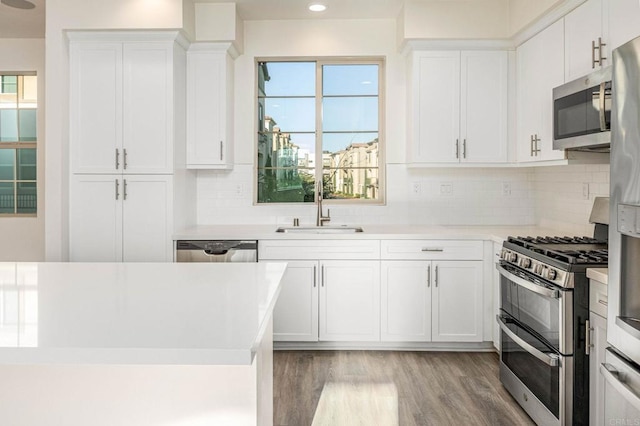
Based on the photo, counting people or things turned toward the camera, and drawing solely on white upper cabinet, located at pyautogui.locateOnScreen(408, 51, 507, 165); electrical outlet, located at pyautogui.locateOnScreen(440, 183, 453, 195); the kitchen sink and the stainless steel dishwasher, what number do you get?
4

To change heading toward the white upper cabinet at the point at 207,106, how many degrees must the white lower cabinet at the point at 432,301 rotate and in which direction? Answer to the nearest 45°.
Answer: approximately 90° to its right

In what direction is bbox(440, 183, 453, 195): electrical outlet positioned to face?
toward the camera

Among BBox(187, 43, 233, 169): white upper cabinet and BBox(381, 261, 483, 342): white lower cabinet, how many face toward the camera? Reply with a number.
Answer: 2

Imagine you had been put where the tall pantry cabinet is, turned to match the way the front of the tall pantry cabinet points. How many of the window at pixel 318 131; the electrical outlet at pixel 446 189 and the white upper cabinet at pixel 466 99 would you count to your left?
3

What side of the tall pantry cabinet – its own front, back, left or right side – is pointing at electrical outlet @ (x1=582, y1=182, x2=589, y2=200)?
left

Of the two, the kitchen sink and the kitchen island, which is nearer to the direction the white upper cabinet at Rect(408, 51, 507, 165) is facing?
the kitchen island

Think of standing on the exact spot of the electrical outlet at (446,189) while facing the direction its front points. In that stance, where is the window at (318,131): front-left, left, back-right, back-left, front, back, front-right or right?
right

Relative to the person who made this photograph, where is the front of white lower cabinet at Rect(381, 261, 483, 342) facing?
facing the viewer

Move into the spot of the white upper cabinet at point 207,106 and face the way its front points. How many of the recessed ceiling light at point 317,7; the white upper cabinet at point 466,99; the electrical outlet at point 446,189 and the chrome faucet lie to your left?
4

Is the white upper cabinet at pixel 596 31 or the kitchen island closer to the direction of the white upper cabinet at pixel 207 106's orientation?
the kitchen island

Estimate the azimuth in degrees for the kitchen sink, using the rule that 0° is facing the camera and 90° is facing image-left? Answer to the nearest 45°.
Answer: approximately 0°

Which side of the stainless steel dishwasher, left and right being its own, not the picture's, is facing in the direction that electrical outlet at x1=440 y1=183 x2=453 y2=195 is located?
left

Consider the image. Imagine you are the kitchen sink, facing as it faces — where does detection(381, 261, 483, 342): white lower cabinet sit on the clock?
The white lower cabinet is roughly at 10 o'clock from the kitchen sink.

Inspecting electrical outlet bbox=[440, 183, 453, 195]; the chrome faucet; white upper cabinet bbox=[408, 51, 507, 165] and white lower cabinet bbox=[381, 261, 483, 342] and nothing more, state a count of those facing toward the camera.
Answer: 4
